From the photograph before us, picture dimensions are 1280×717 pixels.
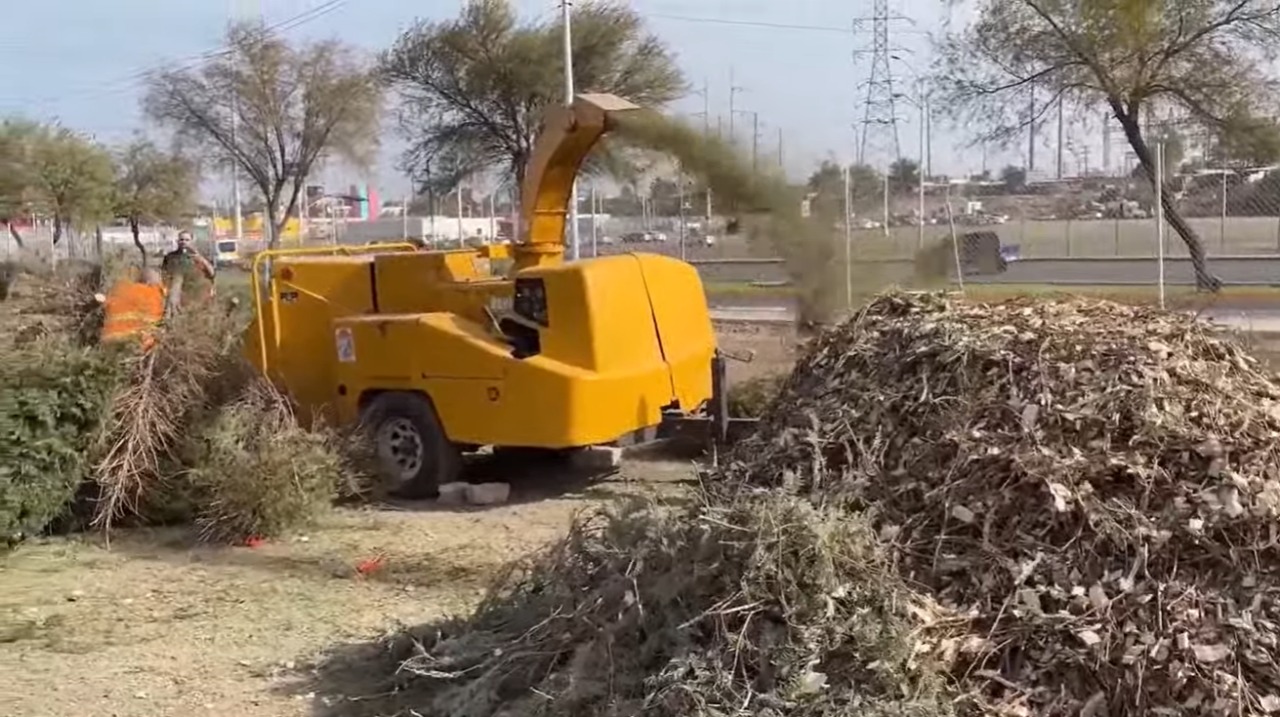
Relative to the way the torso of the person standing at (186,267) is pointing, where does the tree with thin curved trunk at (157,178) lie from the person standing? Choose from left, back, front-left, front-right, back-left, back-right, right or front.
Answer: back

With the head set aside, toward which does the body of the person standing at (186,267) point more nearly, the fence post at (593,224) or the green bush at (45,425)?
the green bush

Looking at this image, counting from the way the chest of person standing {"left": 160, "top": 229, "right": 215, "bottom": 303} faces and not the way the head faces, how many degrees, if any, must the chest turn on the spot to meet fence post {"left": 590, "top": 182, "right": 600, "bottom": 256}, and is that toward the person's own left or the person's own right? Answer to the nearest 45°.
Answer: approximately 135° to the person's own left

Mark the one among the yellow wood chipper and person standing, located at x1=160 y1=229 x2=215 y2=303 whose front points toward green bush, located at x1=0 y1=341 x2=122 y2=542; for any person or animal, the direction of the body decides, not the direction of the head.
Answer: the person standing

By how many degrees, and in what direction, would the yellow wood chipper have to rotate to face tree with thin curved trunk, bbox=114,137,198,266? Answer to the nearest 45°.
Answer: approximately 135° to its left

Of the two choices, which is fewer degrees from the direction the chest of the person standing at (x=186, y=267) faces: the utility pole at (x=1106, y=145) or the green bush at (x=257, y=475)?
the green bush

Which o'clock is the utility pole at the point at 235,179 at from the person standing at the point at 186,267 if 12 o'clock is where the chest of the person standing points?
The utility pole is roughly at 6 o'clock from the person standing.

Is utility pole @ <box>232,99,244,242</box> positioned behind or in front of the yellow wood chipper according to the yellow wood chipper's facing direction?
behind

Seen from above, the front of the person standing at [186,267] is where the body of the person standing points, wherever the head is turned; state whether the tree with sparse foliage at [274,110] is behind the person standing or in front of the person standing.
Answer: behind

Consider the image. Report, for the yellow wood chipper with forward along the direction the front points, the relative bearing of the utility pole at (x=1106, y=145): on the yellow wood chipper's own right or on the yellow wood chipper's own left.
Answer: on the yellow wood chipper's own left

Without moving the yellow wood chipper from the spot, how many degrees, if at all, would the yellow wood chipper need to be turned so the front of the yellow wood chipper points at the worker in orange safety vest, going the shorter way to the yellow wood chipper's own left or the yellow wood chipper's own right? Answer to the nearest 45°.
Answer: approximately 135° to the yellow wood chipper's own right

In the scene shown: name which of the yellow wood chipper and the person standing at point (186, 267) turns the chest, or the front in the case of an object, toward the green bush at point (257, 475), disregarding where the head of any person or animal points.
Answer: the person standing

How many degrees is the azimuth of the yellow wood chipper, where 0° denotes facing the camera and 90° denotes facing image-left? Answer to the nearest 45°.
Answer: approximately 315°

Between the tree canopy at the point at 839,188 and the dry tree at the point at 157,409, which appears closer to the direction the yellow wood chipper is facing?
the tree canopy

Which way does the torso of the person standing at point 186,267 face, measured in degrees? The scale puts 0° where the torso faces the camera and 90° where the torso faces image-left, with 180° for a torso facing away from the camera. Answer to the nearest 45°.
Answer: approximately 0°

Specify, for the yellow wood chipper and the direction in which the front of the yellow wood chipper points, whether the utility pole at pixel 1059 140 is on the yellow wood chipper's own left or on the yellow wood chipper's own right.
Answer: on the yellow wood chipper's own left

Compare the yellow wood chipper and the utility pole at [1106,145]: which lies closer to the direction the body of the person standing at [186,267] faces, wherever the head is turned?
the yellow wood chipper
